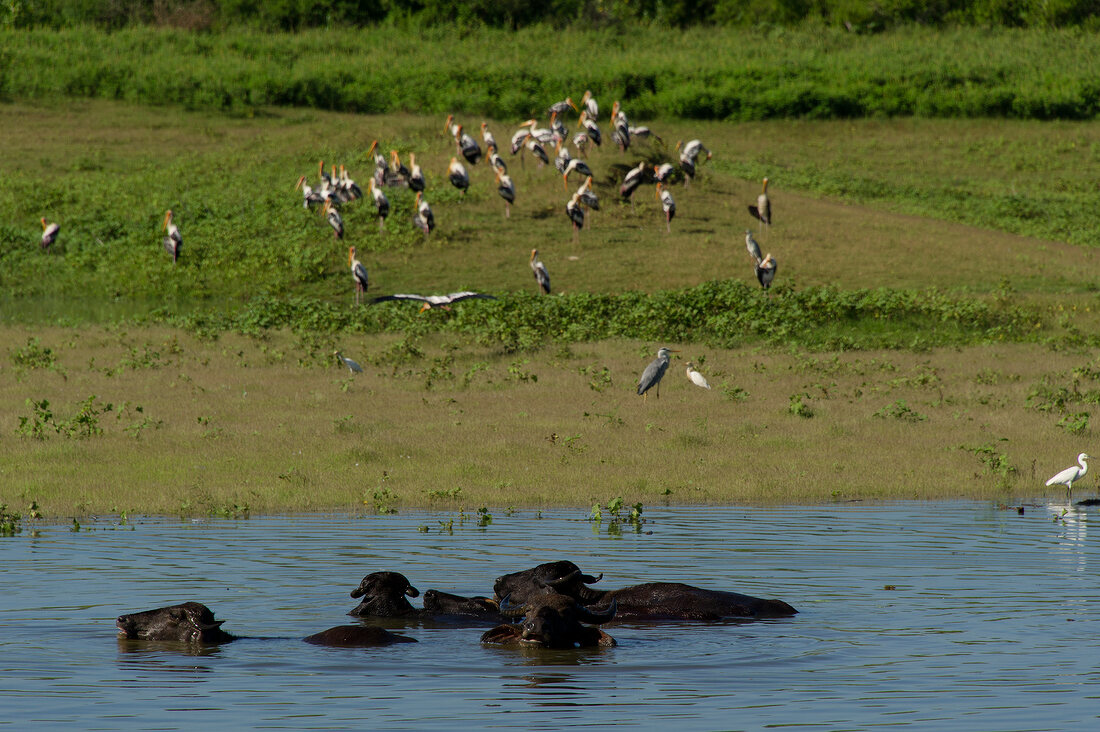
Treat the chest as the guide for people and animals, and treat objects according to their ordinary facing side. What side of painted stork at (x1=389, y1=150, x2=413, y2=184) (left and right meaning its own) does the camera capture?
left

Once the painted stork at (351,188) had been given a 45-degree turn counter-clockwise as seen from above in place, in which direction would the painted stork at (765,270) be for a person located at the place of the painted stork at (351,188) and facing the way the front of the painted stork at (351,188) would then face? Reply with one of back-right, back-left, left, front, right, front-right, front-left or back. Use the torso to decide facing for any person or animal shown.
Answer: left

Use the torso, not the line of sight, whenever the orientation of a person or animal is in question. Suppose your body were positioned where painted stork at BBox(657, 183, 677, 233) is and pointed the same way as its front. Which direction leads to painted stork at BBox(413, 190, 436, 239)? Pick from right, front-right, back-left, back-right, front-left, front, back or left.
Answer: front-right

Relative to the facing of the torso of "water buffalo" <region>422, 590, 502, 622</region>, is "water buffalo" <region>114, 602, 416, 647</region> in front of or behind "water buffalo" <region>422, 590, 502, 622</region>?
in front

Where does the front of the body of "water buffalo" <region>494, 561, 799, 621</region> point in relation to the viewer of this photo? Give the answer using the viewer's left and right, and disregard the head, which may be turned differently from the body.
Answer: facing to the left of the viewer

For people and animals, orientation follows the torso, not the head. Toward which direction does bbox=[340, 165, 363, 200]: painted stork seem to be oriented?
to the viewer's left

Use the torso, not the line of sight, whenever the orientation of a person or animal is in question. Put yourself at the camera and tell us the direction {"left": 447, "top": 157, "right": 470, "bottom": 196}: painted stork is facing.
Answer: facing to the left of the viewer

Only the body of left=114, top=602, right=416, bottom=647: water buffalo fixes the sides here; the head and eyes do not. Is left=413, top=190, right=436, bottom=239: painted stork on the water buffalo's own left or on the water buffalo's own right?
on the water buffalo's own right

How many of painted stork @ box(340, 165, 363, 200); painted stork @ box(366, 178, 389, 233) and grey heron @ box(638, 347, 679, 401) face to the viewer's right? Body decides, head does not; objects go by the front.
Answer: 1

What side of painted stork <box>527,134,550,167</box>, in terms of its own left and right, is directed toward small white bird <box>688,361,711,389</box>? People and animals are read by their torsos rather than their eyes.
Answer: left

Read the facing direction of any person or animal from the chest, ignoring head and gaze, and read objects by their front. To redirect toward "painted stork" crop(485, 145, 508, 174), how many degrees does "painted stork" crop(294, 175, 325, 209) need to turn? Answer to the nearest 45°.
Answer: approximately 180°

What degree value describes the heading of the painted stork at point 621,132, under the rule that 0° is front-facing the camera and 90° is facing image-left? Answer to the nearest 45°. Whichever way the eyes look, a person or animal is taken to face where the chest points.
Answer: approximately 90°

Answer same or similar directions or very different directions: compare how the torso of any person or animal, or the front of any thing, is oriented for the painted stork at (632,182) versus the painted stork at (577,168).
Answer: very different directions

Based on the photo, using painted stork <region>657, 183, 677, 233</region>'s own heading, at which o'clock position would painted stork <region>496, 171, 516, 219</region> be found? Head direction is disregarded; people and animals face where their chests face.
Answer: painted stork <region>496, 171, 516, 219</region> is roughly at 2 o'clock from painted stork <region>657, 183, 677, 233</region>.
